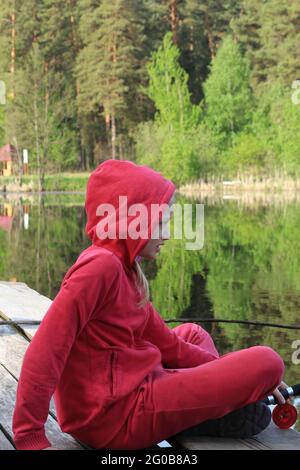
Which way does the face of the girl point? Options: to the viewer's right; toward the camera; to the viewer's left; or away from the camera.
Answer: to the viewer's right

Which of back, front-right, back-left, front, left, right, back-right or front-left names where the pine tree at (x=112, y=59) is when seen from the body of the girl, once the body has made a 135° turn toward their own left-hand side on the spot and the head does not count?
front-right

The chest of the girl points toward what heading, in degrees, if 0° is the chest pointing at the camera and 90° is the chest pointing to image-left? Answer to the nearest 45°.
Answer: approximately 270°

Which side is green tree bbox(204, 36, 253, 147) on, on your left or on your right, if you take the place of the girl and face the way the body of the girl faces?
on your left
